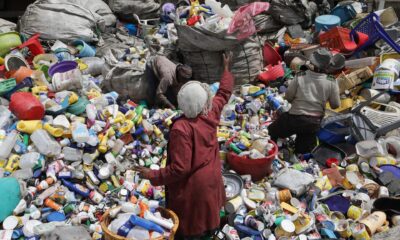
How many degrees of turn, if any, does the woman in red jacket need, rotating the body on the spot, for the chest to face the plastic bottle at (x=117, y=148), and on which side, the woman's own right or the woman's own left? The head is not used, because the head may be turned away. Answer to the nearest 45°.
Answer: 0° — they already face it

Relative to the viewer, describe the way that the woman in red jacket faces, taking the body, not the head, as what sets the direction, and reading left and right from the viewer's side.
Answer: facing away from the viewer and to the left of the viewer

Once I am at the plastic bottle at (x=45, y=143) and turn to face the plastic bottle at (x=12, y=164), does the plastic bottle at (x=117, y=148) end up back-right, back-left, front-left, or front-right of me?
back-left

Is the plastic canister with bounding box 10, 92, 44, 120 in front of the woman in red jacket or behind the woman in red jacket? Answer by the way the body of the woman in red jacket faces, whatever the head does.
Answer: in front

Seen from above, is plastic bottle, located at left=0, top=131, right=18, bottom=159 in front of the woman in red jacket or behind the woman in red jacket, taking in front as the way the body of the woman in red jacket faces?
in front

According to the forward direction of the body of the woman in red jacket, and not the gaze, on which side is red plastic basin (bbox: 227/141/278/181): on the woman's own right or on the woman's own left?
on the woman's own right

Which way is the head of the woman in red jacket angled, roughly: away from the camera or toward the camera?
away from the camera

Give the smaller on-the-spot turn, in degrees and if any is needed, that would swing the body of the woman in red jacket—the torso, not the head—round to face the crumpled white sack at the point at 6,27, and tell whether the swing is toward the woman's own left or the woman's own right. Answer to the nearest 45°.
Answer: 0° — they already face it

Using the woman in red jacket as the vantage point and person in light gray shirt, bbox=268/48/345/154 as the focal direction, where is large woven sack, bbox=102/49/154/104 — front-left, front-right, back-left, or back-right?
front-left

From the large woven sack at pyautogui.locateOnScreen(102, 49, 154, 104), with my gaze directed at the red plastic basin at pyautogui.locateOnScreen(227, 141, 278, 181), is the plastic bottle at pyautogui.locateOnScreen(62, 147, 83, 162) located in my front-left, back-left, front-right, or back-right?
front-right

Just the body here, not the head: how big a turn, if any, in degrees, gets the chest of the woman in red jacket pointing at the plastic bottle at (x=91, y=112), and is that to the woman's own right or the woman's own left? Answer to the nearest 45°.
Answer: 0° — they already face it

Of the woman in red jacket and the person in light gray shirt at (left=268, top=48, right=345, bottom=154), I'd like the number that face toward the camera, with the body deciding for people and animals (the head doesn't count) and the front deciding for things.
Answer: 0
